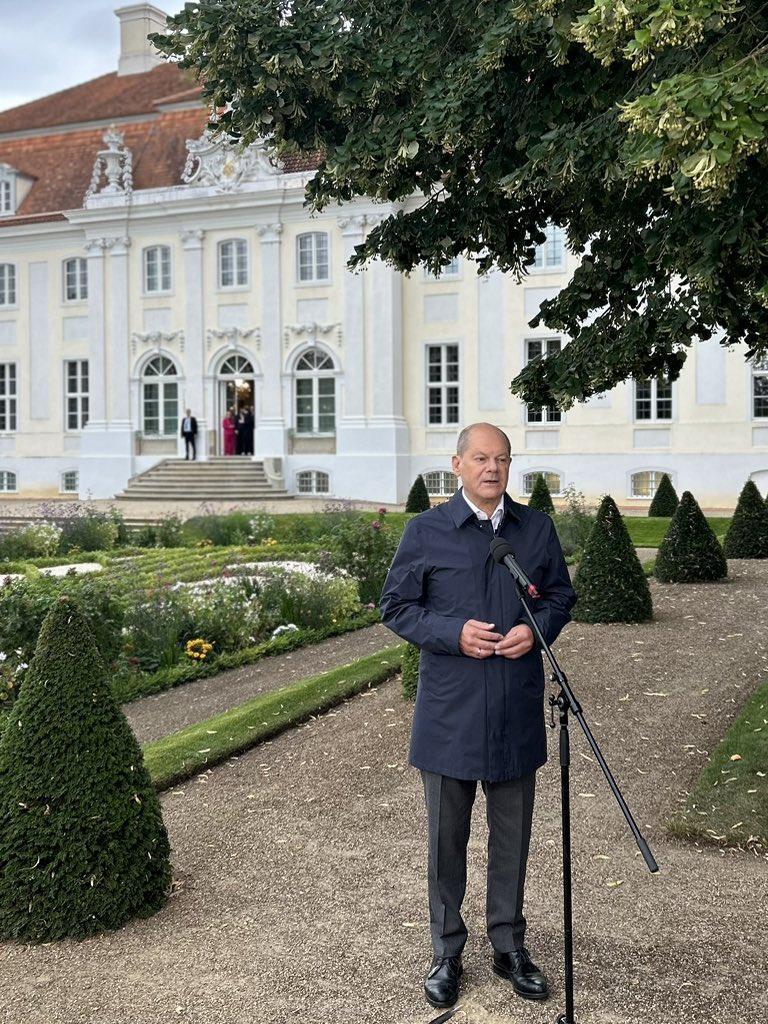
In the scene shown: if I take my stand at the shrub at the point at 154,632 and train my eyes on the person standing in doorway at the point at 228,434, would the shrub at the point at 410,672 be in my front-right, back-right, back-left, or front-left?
back-right
